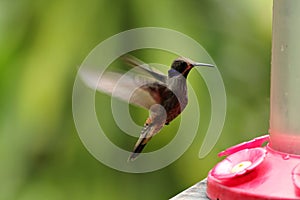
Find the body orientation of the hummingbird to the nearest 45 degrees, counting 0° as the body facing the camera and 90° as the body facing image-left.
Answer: approximately 270°
